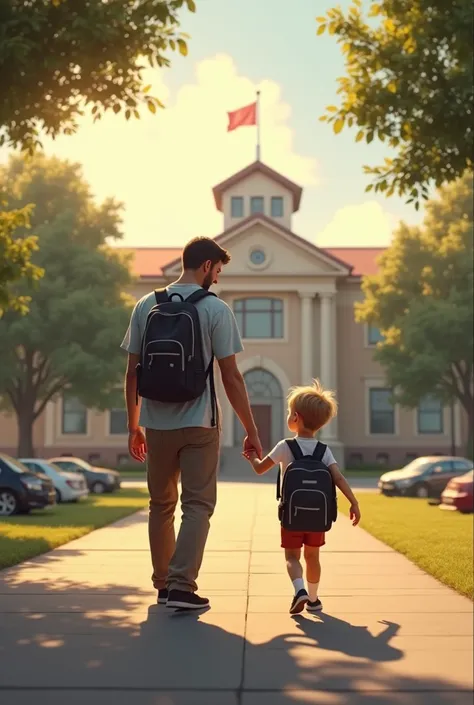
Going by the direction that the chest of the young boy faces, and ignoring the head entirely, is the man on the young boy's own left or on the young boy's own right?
on the young boy's own left

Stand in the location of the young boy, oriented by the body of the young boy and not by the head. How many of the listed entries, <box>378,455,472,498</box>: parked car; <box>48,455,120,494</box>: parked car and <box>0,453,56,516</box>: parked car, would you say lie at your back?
0

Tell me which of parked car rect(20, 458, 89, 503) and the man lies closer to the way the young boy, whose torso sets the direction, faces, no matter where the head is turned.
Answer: the parked car

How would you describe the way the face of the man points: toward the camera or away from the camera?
away from the camera

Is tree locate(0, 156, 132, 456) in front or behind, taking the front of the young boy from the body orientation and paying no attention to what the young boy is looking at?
in front

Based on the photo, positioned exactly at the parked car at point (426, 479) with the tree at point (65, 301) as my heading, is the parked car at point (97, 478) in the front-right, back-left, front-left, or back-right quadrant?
front-left

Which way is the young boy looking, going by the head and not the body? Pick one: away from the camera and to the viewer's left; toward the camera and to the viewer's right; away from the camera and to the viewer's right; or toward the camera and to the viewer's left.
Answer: away from the camera and to the viewer's left

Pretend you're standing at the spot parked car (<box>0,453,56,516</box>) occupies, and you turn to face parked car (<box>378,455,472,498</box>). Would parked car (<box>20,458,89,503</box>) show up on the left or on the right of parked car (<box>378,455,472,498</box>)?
left

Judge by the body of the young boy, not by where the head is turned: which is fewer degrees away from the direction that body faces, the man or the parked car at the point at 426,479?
the parked car

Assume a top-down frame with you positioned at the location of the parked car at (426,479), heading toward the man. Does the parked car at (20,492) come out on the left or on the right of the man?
right

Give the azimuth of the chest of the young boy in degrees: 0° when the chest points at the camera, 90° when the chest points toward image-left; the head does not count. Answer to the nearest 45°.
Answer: approximately 180°

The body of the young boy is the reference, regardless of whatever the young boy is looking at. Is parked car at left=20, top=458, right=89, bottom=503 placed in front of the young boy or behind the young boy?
in front

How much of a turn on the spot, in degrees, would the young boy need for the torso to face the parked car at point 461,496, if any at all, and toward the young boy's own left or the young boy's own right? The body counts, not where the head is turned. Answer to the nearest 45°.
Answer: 0° — they already face it
